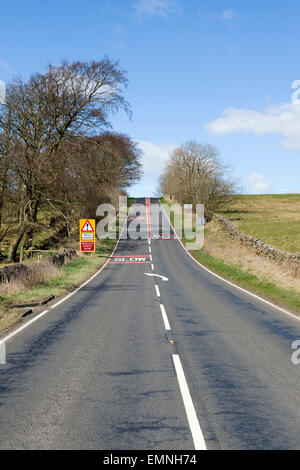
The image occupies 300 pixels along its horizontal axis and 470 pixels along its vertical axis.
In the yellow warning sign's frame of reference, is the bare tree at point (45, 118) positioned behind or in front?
behind

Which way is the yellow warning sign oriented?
toward the camera
